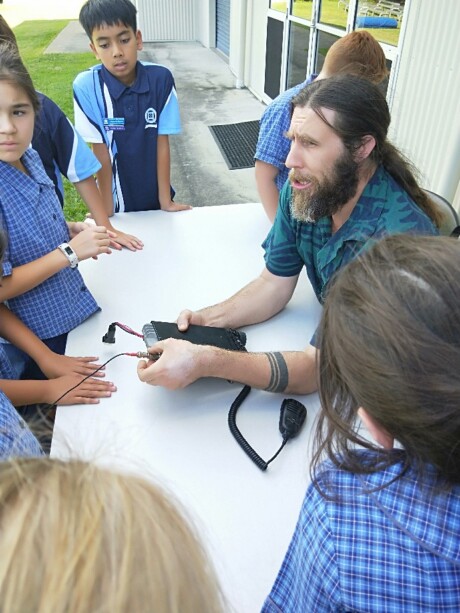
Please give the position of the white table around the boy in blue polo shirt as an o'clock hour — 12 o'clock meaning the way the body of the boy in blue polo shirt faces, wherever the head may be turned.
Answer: The white table is roughly at 12 o'clock from the boy in blue polo shirt.

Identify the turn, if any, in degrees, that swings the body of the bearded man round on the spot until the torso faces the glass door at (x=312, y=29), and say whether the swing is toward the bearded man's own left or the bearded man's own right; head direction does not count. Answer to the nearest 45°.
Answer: approximately 135° to the bearded man's own right

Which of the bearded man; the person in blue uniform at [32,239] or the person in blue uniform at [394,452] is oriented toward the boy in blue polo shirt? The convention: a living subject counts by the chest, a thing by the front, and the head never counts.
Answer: the person in blue uniform at [394,452]

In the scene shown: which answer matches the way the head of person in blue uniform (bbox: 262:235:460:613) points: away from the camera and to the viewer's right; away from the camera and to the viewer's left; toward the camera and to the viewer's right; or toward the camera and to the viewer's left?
away from the camera and to the viewer's left

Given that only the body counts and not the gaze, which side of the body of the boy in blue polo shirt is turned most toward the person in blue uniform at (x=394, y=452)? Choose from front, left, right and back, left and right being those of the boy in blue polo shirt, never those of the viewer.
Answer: front

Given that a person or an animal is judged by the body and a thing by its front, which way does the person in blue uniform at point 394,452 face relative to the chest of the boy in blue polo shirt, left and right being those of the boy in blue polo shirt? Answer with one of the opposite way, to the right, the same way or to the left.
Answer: the opposite way

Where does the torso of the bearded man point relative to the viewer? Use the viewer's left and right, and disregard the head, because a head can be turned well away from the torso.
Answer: facing the viewer and to the left of the viewer

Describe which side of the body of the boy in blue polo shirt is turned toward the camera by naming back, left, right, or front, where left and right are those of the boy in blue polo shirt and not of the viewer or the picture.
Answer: front

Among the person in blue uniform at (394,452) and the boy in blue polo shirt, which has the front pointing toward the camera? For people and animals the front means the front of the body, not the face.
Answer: the boy in blue polo shirt

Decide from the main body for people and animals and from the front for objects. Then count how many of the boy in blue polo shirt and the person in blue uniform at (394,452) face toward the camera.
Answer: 1

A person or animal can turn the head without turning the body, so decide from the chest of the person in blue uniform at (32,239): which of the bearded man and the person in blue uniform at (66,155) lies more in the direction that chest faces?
the bearded man

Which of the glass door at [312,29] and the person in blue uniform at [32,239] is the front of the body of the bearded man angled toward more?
the person in blue uniform

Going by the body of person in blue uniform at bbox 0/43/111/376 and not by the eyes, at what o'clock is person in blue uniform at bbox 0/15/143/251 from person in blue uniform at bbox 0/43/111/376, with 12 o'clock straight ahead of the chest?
person in blue uniform at bbox 0/15/143/251 is roughly at 8 o'clock from person in blue uniform at bbox 0/43/111/376.

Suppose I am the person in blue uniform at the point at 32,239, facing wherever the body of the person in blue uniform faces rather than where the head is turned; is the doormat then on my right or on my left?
on my left

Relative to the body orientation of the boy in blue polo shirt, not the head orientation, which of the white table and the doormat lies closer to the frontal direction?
the white table

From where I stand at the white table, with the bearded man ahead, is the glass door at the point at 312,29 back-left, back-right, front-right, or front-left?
front-left

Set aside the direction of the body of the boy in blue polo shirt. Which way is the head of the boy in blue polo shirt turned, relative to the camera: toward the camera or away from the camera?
toward the camera
